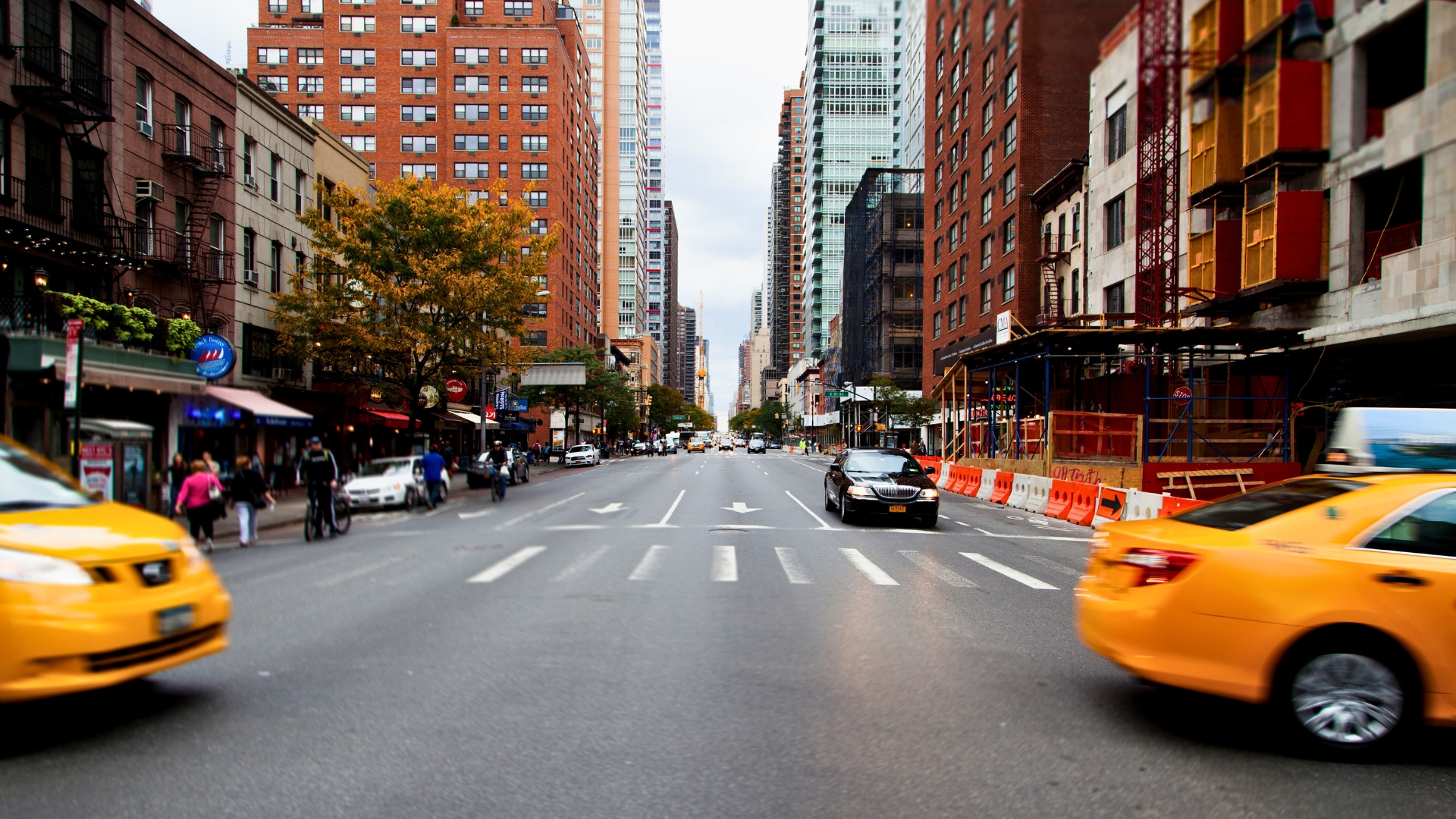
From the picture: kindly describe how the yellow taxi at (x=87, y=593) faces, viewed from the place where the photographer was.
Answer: facing the viewer and to the right of the viewer

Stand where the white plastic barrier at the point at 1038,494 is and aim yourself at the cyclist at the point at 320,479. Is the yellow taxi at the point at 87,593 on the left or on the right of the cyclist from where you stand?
left

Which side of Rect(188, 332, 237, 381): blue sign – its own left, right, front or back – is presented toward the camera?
front

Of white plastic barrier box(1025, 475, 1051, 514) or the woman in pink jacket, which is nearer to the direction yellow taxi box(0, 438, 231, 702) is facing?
the white plastic barrier

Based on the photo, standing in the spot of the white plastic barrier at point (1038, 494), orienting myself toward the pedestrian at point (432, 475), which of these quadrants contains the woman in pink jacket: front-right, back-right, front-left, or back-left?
front-left

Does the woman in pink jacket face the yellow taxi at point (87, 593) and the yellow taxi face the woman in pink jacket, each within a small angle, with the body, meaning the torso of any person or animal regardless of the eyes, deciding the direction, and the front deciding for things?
no

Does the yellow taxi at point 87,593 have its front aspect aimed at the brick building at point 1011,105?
no

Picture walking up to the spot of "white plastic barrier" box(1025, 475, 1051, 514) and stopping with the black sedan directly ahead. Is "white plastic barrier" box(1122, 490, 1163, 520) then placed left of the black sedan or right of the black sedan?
left

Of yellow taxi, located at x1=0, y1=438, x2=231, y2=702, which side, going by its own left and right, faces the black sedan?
left

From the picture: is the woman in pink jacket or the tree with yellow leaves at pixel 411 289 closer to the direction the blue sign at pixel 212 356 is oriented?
the woman in pink jacket

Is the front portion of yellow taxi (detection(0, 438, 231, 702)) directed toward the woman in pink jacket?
no

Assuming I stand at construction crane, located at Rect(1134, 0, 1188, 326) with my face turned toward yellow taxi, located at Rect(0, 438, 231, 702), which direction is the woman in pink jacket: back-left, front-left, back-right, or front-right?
front-right

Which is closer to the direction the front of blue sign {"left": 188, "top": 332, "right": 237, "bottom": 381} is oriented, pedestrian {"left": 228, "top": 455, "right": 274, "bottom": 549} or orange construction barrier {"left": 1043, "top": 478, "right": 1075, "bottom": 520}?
the pedestrian
